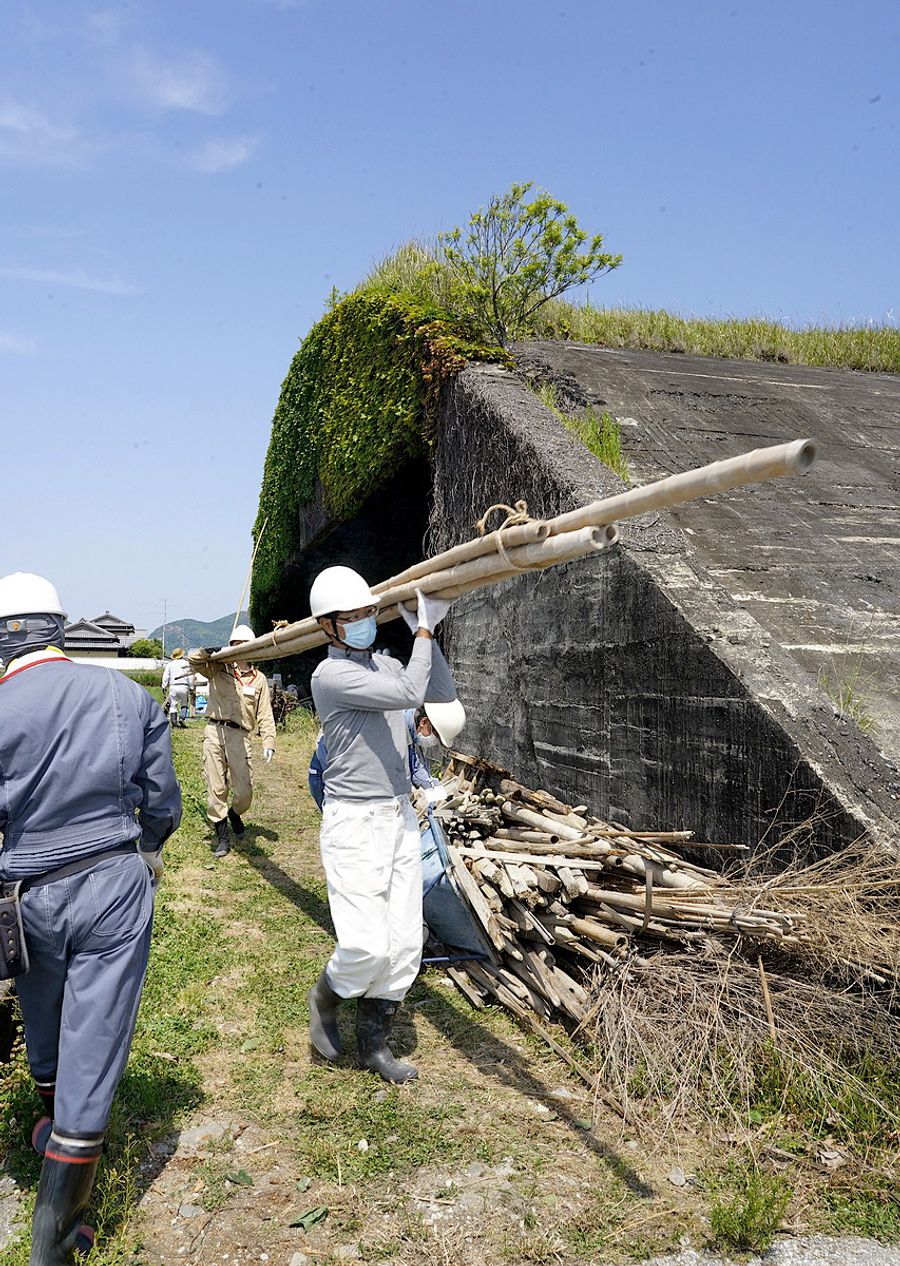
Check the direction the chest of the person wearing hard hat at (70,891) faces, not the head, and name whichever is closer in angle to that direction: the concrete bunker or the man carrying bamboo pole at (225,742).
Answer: the man carrying bamboo pole

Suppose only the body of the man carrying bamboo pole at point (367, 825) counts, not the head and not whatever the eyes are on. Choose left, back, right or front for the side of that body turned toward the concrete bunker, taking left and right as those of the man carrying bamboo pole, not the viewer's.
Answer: left

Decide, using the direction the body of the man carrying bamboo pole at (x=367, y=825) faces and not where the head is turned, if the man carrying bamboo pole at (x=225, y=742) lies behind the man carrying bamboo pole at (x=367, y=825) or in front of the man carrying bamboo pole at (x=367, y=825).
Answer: behind

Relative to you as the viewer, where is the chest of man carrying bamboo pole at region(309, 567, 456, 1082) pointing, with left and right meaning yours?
facing the viewer and to the right of the viewer

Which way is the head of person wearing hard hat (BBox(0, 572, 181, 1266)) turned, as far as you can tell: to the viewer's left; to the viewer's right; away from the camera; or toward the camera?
away from the camera

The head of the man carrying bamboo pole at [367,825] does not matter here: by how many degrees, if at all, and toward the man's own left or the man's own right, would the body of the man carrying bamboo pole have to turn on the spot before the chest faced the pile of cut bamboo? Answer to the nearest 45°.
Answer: approximately 45° to the man's own left

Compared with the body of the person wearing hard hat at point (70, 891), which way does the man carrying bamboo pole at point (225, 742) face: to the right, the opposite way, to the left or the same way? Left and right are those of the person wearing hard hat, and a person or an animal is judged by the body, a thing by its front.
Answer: the opposite way

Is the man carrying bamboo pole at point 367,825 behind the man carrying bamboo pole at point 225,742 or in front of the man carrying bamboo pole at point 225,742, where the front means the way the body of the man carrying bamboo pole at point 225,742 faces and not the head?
in front

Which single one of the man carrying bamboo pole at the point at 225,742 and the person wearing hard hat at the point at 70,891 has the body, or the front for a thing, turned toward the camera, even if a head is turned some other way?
the man carrying bamboo pole

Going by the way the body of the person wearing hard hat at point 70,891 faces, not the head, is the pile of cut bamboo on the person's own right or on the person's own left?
on the person's own right

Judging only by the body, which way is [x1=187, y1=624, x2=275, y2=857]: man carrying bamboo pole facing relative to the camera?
toward the camera

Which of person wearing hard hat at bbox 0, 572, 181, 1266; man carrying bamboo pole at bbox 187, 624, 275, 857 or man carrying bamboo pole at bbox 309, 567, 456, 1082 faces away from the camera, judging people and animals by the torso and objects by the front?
the person wearing hard hat

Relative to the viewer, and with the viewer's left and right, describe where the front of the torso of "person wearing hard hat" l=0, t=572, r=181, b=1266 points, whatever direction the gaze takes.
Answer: facing away from the viewer

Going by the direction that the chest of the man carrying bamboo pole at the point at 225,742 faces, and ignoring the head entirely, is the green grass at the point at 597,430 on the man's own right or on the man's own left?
on the man's own left

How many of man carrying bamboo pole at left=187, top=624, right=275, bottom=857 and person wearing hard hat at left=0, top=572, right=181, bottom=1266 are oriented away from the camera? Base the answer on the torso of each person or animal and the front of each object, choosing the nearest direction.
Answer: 1

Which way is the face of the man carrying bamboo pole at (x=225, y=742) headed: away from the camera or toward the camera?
toward the camera

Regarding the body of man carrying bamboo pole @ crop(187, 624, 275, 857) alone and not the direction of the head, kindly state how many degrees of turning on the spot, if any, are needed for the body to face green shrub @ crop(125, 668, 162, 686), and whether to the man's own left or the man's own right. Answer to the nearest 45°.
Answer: approximately 180°

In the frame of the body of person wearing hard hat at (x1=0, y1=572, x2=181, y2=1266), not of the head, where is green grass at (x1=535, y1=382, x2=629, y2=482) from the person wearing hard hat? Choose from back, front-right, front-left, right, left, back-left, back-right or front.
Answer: front-right
